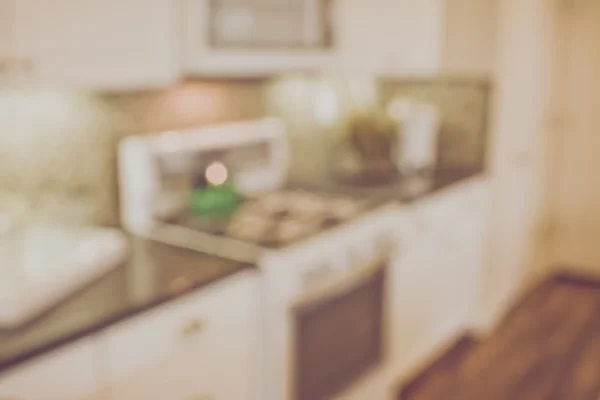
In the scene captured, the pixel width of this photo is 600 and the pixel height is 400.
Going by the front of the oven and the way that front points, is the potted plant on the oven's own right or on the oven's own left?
on the oven's own left

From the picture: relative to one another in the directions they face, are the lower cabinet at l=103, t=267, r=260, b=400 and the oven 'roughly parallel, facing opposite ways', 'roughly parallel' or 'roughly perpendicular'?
roughly parallel

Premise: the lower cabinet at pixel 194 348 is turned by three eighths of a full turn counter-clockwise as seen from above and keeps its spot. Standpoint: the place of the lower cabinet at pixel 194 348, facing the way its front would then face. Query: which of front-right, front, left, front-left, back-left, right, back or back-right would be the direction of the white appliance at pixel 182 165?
front

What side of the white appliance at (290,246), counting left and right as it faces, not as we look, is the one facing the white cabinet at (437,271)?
left

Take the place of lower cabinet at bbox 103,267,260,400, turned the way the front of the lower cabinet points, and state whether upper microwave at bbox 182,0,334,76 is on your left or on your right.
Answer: on your left

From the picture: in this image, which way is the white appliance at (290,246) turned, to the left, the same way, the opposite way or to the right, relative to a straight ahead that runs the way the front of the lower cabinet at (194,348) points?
the same way

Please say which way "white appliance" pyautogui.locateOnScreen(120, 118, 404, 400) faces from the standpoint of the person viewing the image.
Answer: facing the viewer and to the right of the viewer

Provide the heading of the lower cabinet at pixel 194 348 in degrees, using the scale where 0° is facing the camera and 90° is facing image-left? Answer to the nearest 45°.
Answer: approximately 315°
